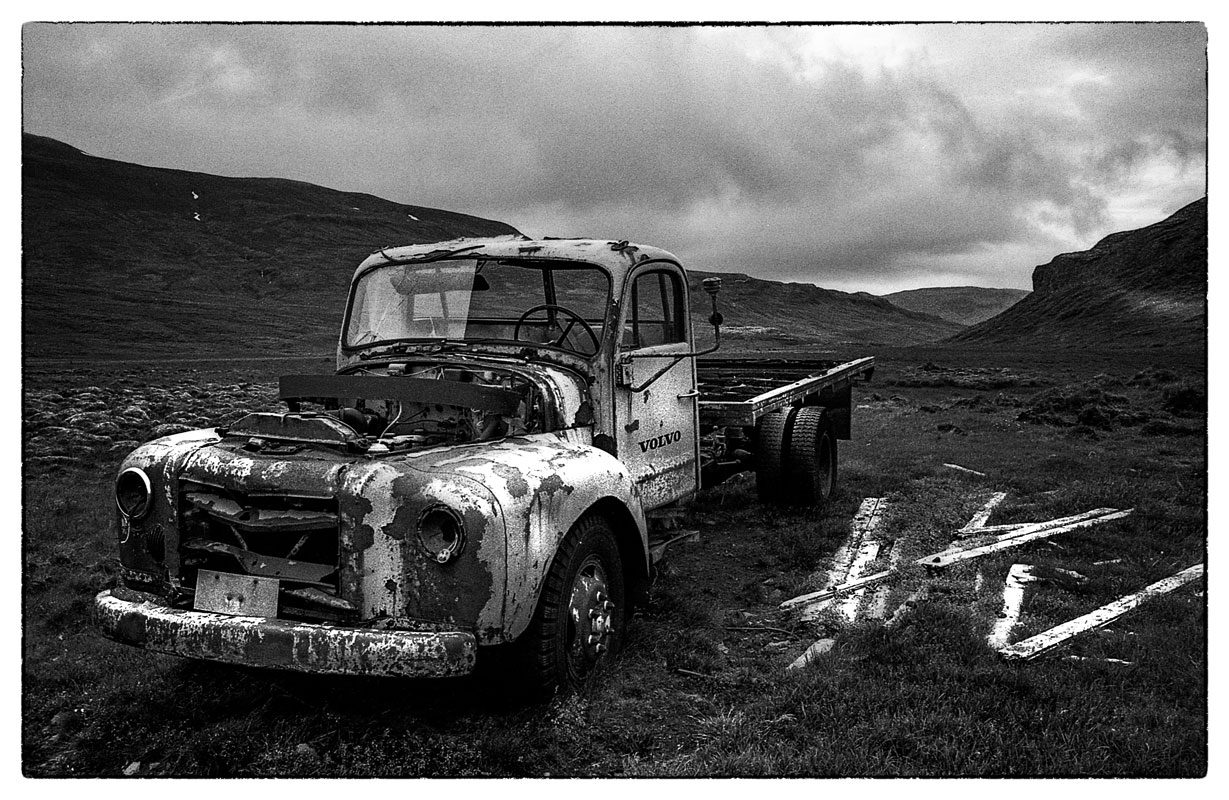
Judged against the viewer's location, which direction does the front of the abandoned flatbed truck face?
facing the viewer and to the left of the viewer

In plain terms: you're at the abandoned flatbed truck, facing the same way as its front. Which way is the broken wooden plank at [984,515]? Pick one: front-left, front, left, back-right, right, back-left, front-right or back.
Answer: back

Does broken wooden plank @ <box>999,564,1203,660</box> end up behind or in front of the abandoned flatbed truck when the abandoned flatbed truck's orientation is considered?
behind

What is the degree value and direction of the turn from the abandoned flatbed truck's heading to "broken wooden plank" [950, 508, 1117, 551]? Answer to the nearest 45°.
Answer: approximately 180°

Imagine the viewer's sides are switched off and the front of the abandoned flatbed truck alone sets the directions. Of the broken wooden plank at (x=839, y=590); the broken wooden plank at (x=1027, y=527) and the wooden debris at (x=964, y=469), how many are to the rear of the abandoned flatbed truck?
3

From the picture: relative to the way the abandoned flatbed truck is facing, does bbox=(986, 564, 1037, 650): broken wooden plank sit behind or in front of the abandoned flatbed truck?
behind

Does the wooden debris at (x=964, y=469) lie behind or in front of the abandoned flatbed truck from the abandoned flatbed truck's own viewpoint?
behind

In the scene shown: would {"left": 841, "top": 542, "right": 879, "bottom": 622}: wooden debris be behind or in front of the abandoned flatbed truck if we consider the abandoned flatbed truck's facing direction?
behind
